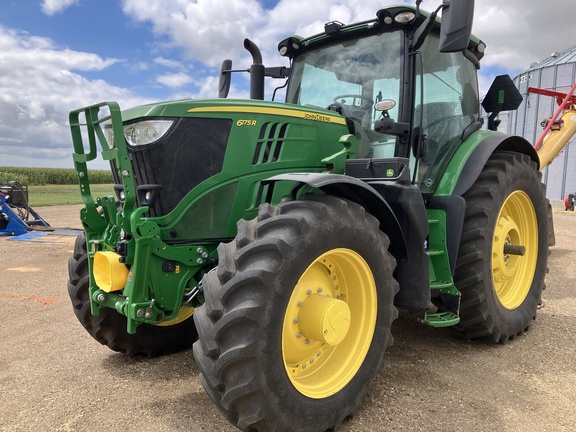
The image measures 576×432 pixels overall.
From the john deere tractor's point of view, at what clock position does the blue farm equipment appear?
The blue farm equipment is roughly at 3 o'clock from the john deere tractor.
